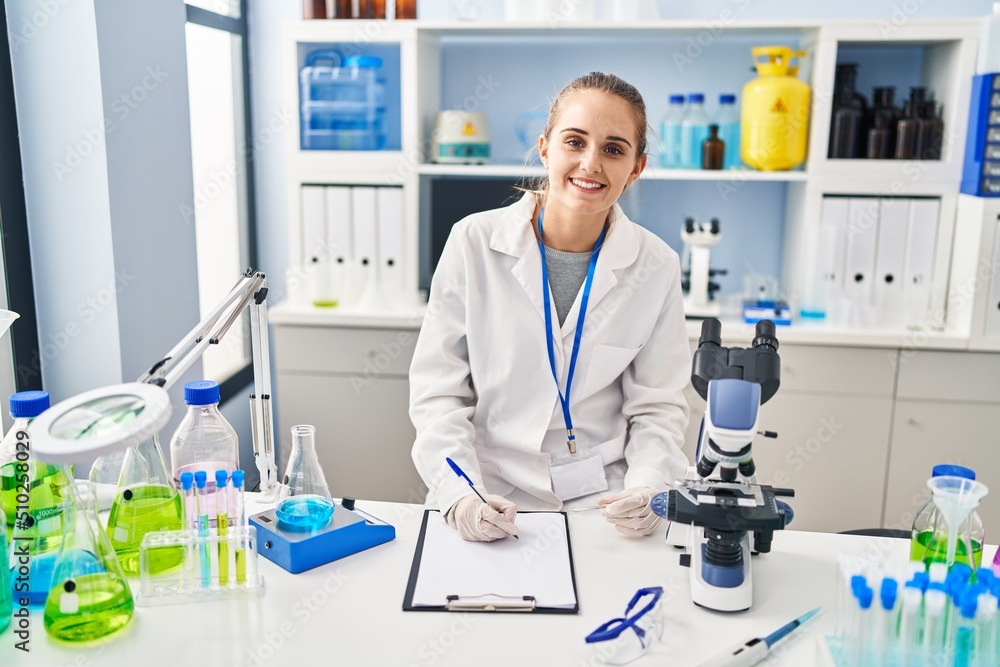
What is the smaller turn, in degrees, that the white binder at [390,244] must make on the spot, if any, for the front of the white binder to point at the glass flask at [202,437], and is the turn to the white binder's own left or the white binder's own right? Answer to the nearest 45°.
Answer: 0° — it already faces it

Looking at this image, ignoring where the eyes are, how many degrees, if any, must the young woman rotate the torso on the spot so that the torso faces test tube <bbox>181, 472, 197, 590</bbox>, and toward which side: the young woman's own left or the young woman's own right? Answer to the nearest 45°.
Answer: approximately 45° to the young woman's own right

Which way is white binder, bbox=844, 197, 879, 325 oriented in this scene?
toward the camera

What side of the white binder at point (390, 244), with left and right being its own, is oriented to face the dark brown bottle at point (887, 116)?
left

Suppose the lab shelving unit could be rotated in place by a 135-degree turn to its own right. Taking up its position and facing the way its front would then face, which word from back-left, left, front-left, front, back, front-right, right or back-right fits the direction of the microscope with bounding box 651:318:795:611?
back-left

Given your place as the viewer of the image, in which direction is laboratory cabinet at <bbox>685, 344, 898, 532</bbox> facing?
facing the viewer

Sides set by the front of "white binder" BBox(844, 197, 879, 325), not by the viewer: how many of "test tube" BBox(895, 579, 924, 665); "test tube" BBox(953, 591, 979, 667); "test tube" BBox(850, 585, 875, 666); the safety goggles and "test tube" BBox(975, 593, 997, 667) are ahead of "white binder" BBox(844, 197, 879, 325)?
5

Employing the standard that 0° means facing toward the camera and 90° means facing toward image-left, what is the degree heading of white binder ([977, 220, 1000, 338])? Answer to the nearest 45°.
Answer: approximately 0°

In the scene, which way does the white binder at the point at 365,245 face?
toward the camera

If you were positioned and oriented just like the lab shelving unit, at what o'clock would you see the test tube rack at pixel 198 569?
The test tube rack is roughly at 1 o'clock from the lab shelving unit.

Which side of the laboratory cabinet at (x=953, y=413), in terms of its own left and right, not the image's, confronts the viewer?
front

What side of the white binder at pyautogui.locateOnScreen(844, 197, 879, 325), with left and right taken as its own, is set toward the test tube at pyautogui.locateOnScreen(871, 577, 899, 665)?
front
